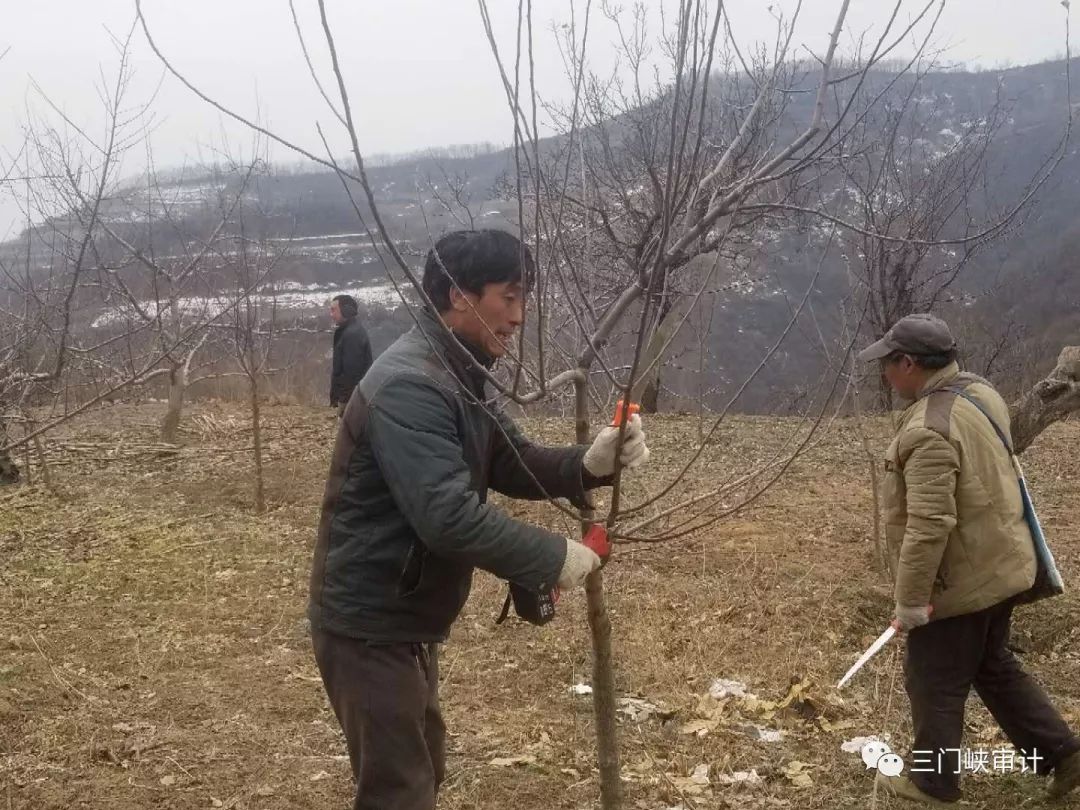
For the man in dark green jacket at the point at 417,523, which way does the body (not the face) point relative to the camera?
to the viewer's right

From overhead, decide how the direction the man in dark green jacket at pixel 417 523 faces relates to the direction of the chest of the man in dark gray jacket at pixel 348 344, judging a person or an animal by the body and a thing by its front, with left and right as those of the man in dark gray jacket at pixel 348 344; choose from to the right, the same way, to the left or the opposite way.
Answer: the opposite way

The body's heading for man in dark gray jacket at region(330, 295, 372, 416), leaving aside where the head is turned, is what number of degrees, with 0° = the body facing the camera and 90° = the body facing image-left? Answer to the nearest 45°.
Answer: approximately 90°

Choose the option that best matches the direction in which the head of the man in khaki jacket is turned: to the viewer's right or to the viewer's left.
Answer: to the viewer's left

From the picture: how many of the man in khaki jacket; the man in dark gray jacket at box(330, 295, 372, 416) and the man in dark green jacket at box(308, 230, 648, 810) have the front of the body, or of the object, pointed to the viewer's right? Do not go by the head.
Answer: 1

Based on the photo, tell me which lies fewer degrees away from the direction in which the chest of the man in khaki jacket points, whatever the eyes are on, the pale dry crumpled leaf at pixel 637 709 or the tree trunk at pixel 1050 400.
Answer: the pale dry crumpled leaf

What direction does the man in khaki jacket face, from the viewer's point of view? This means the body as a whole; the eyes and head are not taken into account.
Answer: to the viewer's left

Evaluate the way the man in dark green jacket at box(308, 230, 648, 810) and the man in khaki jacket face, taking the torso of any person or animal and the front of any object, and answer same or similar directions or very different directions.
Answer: very different directions

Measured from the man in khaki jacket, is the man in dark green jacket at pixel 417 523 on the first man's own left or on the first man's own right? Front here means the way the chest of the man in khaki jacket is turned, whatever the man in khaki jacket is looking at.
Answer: on the first man's own left

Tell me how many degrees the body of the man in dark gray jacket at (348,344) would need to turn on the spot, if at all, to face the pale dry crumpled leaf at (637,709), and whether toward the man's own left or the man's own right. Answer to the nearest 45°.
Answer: approximately 90° to the man's own left

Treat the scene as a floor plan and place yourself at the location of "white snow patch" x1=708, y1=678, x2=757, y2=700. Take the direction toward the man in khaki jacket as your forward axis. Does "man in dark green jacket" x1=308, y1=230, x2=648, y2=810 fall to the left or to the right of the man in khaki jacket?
right

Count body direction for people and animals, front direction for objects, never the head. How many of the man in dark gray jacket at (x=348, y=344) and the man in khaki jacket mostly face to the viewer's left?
2
